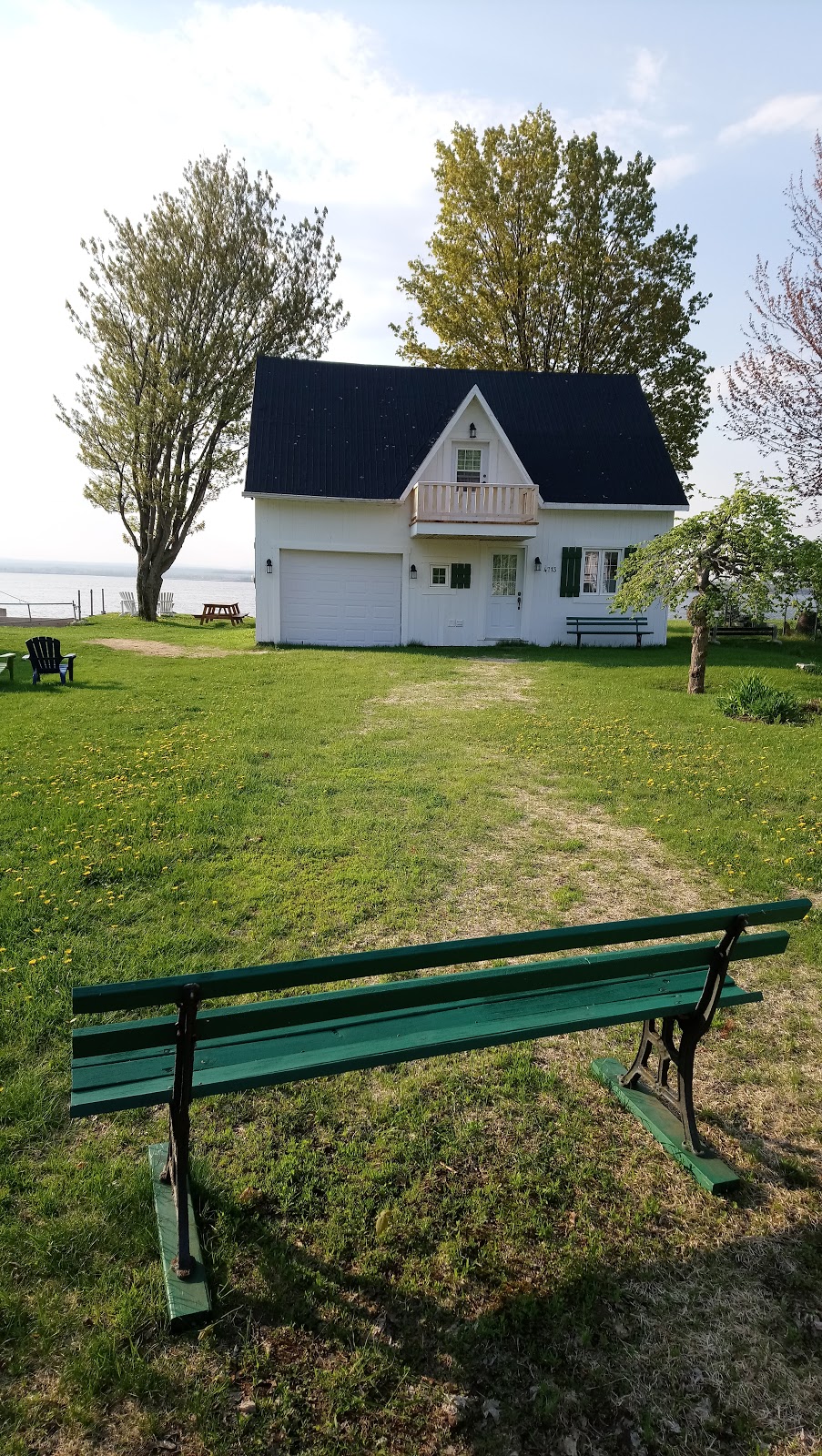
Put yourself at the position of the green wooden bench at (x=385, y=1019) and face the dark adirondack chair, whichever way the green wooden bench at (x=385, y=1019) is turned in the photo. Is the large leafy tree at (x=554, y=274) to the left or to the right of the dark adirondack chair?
right

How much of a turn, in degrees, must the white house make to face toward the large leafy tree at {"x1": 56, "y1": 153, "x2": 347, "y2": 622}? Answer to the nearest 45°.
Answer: approximately 135° to its right

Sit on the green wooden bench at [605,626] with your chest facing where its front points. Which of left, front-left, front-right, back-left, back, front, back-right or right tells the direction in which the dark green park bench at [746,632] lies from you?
back-left

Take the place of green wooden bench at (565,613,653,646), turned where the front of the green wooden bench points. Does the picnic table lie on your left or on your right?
on your right

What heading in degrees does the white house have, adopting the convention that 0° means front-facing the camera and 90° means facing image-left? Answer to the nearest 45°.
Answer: approximately 0°

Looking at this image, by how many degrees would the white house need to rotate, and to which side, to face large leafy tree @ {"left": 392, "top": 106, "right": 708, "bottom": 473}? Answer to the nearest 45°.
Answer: approximately 180°

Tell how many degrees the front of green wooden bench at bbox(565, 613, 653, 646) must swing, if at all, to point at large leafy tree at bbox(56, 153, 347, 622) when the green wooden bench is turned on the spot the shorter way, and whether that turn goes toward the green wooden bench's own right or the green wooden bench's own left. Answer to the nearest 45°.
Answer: approximately 90° to the green wooden bench's own right

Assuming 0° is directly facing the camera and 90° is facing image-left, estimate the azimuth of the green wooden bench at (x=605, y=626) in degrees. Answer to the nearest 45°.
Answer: approximately 0°
